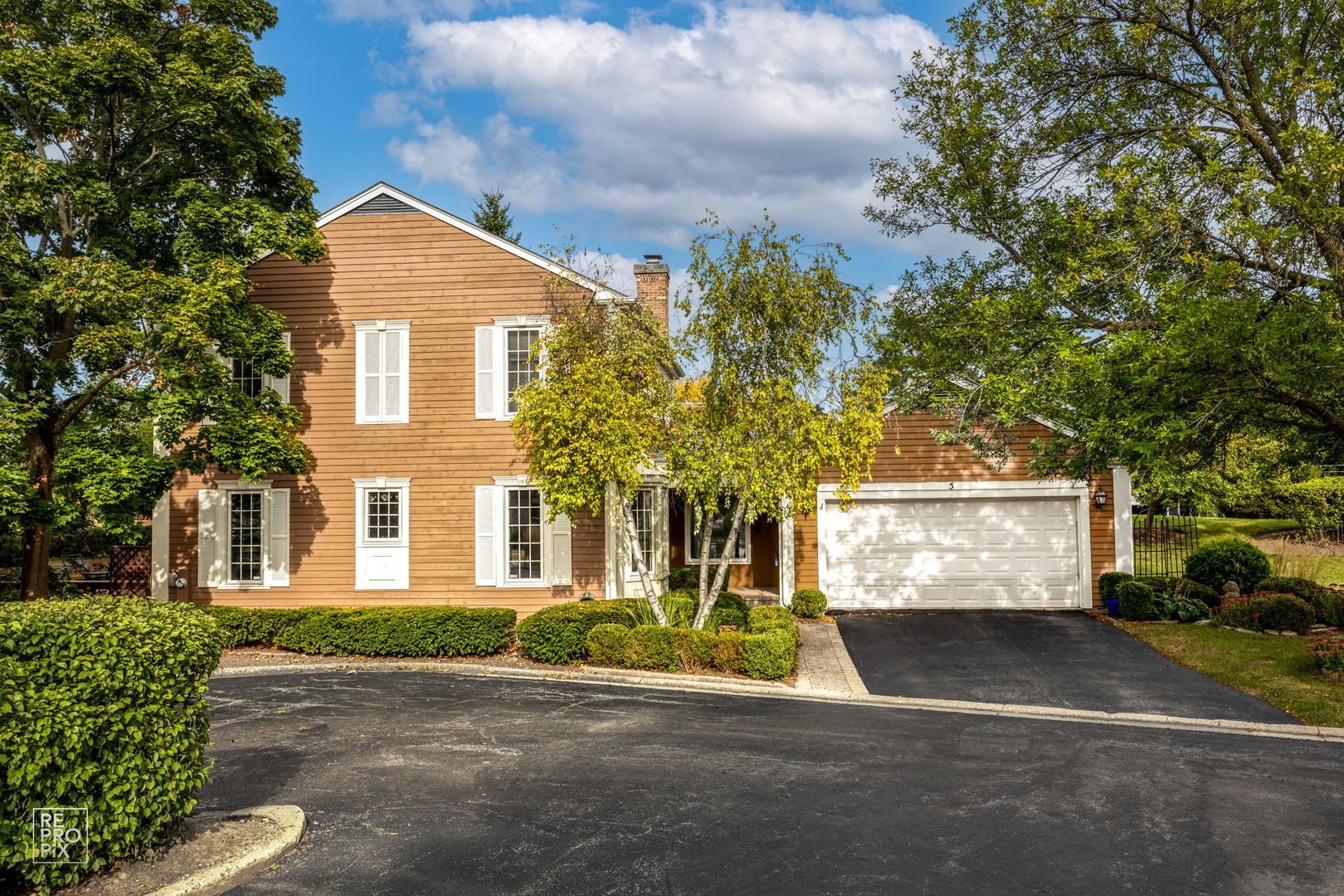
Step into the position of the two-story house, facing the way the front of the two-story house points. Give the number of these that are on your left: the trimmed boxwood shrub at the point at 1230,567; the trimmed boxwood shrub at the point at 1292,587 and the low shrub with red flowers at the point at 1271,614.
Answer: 3

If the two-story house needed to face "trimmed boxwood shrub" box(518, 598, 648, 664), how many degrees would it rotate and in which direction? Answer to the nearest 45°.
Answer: approximately 45° to its left

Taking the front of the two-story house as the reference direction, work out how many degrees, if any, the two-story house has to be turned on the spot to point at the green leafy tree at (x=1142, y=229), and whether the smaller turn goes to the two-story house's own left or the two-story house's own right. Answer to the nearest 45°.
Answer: approximately 90° to the two-story house's own left

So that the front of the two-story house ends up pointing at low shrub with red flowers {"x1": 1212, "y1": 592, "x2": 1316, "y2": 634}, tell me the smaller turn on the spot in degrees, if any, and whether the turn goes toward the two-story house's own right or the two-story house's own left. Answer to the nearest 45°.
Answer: approximately 90° to the two-story house's own left

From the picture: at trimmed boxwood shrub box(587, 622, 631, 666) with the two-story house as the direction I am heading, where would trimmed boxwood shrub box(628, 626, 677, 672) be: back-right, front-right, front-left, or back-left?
back-right

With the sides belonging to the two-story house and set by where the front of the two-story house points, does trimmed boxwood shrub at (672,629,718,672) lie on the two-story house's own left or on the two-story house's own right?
on the two-story house's own left

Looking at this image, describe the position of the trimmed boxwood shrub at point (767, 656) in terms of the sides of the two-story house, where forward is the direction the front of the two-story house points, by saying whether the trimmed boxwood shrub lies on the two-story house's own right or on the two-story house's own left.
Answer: on the two-story house's own left

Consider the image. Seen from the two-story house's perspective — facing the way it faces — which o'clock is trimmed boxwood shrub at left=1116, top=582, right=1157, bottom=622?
The trimmed boxwood shrub is roughly at 9 o'clock from the two-story house.

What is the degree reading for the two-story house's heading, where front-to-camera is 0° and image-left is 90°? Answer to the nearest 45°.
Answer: approximately 0°

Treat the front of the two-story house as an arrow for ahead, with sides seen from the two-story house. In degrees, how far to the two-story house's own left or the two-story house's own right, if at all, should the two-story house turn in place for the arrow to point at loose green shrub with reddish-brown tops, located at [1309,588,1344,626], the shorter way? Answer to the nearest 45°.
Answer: approximately 90° to the two-story house's own left

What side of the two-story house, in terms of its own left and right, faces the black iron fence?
left

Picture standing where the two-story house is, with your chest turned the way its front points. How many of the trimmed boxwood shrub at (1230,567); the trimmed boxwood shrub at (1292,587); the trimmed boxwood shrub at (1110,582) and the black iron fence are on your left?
4

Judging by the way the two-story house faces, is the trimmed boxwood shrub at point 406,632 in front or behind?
in front

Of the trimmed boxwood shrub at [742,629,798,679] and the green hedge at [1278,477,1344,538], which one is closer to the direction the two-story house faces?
the trimmed boxwood shrub

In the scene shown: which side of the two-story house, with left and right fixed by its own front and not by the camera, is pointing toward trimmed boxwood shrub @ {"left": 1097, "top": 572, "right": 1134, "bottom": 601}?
left
